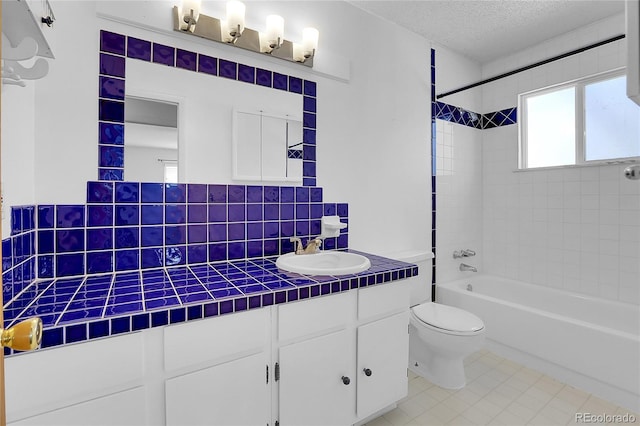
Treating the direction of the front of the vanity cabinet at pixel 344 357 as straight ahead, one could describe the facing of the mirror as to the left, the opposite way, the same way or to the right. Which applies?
the same way

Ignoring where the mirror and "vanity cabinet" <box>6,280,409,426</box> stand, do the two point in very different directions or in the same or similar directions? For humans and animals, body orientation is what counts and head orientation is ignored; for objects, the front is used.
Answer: same or similar directions

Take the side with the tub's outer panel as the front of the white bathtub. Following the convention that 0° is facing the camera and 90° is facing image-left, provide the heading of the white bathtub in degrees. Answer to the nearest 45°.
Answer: approximately 45°

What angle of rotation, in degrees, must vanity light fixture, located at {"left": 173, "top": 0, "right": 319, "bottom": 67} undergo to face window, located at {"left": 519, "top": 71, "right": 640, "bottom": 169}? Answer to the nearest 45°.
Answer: approximately 45° to its left

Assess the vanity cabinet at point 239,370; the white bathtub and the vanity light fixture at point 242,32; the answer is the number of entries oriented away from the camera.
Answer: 0

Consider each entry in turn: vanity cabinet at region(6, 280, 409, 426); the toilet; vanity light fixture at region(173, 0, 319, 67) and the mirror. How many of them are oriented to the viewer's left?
0

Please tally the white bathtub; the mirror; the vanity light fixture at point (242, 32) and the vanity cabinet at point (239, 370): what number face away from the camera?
0

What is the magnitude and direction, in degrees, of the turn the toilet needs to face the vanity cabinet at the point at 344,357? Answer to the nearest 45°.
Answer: approximately 90° to its right

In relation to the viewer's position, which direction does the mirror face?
facing the viewer and to the right of the viewer
